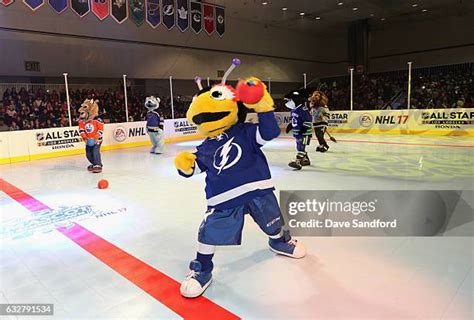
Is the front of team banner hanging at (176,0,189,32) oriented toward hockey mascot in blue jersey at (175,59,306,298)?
yes

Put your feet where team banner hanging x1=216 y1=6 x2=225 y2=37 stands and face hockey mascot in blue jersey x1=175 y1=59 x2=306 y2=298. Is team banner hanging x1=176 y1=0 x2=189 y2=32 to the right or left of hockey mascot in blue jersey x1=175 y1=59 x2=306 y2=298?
right

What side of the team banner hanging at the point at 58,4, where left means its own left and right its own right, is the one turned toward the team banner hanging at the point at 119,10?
left

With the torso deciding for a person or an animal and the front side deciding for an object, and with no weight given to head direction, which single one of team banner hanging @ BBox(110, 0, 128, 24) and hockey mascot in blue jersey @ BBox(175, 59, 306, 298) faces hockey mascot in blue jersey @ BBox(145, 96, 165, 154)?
the team banner hanging

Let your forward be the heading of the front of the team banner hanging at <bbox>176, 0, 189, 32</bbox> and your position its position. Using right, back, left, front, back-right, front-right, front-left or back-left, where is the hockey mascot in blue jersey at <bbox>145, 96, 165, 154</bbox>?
front

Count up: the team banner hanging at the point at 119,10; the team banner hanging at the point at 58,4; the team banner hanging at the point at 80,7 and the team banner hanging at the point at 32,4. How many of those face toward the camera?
4

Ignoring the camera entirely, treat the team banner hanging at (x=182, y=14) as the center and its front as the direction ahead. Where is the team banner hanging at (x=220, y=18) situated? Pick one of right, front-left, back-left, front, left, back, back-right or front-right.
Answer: back-left

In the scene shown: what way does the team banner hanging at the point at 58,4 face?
toward the camera

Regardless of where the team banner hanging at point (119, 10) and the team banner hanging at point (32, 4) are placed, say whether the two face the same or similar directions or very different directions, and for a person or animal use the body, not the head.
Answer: same or similar directions

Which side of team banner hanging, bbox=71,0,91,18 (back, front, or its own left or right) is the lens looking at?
front

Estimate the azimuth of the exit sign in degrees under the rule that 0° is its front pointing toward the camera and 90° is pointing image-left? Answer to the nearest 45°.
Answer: approximately 0°

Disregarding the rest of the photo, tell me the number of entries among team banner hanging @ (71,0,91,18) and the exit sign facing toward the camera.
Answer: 2

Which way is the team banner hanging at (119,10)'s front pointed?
toward the camera
